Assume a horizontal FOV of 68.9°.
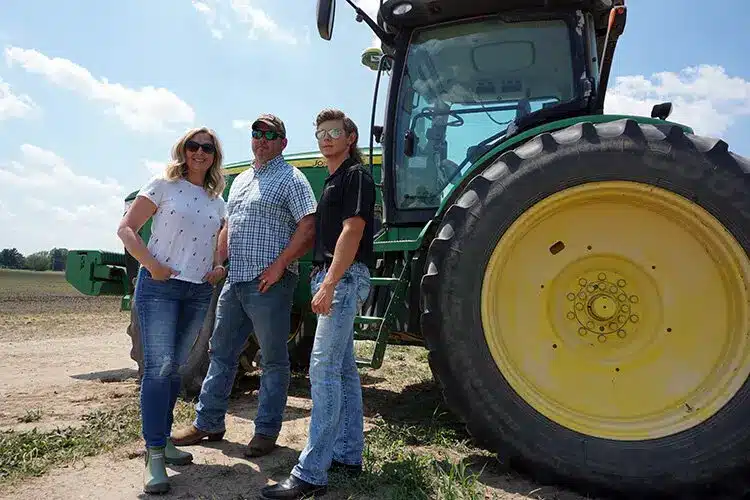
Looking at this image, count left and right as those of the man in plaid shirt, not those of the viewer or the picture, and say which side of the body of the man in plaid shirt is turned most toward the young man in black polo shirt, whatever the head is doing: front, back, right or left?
left

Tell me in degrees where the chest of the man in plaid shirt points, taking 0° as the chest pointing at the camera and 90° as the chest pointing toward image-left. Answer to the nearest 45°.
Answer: approximately 45°

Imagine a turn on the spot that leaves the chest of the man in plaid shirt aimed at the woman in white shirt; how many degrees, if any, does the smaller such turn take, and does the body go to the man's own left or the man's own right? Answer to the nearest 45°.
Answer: approximately 45° to the man's own right

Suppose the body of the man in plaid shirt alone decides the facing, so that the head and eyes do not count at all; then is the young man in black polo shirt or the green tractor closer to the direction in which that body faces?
the young man in black polo shirt

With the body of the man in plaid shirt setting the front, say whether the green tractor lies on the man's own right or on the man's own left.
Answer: on the man's own left
